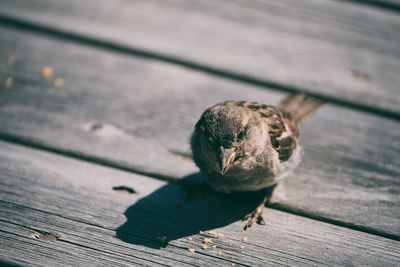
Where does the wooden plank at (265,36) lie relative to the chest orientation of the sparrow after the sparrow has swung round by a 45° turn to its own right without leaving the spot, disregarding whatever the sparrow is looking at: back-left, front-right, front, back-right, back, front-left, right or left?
right

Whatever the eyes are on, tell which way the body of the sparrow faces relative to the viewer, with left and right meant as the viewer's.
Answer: facing the viewer and to the left of the viewer

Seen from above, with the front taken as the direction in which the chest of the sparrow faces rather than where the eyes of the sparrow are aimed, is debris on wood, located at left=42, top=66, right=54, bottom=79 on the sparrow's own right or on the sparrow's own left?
on the sparrow's own right

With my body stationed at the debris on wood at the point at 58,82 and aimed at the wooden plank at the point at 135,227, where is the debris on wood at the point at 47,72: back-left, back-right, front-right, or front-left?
back-right

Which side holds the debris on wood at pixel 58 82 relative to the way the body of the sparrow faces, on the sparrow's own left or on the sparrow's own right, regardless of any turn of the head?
on the sparrow's own right
